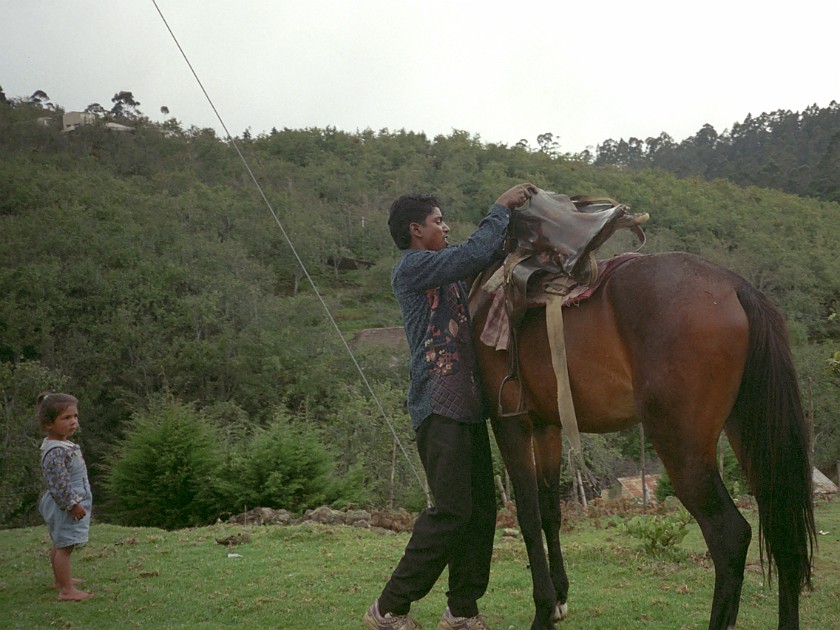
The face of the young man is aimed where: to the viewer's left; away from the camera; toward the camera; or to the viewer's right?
to the viewer's right

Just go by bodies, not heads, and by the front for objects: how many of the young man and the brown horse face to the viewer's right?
1

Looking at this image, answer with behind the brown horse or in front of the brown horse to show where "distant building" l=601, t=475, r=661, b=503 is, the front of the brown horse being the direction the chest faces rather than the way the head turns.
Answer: in front

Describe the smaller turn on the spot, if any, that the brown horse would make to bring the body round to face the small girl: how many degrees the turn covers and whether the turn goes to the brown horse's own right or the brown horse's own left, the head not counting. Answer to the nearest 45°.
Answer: approximately 45° to the brown horse's own left

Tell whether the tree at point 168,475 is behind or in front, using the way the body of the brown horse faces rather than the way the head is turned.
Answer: in front

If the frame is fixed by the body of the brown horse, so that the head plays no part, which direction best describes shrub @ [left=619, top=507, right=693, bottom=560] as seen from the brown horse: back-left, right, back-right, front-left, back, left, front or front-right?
front-right

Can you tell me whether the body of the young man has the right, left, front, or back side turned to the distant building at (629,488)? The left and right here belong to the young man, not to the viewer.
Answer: left

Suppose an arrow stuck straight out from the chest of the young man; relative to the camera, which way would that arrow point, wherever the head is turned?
to the viewer's right

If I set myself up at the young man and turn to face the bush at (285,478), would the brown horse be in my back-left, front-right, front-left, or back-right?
back-right

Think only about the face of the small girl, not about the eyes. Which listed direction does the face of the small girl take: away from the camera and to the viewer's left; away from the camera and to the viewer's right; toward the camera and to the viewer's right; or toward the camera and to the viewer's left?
toward the camera and to the viewer's right

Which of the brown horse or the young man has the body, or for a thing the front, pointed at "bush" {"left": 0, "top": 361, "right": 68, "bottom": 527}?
the brown horse

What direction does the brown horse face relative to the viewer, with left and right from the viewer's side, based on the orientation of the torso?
facing away from the viewer and to the left of the viewer

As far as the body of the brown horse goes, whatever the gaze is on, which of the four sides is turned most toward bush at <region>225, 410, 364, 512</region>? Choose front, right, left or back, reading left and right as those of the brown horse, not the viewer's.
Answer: front
